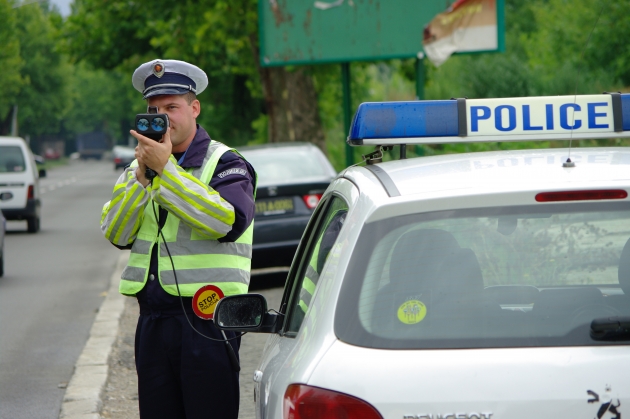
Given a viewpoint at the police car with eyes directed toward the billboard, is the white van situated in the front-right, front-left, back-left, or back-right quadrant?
front-left

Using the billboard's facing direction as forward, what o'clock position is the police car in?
The police car is roughly at 12 o'clock from the billboard.

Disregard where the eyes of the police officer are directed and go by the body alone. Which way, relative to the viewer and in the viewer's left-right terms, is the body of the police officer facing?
facing the viewer and to the left of the viewer

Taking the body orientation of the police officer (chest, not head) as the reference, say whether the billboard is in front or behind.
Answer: behind

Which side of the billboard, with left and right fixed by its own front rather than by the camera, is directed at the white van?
right

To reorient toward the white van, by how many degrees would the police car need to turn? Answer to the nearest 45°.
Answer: approximately 45° to its left

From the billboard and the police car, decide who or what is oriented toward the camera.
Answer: the billboard

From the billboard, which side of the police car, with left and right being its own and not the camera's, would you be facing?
front

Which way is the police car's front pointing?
away from the camera

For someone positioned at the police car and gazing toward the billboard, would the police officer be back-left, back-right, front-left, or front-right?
front-left

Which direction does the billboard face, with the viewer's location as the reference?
facing the viewer

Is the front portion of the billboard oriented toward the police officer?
yes

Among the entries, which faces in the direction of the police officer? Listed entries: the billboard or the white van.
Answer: the billboard
